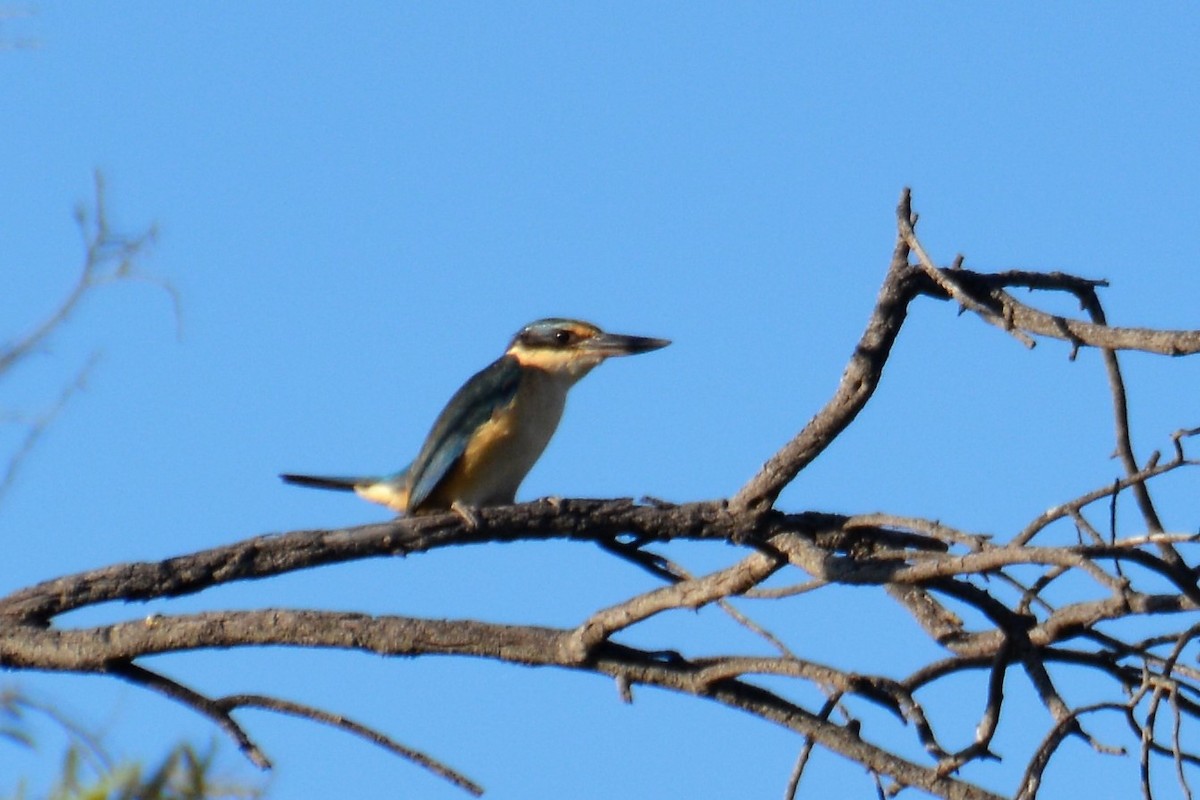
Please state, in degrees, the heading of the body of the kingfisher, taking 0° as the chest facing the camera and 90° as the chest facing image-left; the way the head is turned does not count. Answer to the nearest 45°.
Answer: approximately 270°
